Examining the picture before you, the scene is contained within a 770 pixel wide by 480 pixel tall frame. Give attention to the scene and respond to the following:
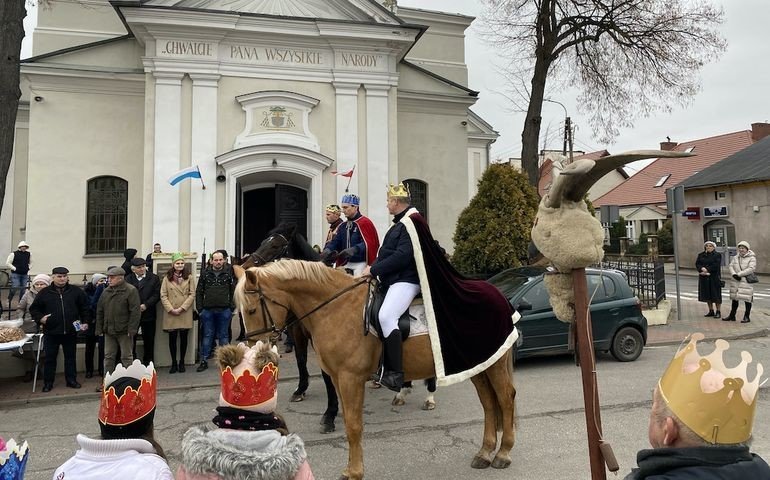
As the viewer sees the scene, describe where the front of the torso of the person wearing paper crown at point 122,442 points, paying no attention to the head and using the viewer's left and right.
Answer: facing away from the viewer

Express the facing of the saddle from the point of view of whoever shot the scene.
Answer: facing to the left of the viewer

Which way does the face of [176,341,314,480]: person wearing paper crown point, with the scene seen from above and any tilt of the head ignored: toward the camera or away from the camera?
away from the camera

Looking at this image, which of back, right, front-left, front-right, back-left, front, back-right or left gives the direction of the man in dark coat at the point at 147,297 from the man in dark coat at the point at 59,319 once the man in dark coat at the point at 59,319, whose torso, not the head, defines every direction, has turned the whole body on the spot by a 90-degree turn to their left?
front

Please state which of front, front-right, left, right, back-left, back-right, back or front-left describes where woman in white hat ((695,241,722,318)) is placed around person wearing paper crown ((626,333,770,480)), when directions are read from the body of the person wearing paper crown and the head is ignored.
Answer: front-right

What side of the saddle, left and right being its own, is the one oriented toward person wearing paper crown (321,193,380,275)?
right

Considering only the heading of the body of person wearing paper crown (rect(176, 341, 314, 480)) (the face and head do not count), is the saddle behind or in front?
in front

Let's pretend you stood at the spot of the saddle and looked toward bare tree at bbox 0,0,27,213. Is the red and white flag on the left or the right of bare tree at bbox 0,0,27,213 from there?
right

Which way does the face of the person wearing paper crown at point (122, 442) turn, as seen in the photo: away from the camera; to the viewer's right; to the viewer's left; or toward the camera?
away from the camera

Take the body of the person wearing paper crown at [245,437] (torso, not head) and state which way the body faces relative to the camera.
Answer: away from the camera
